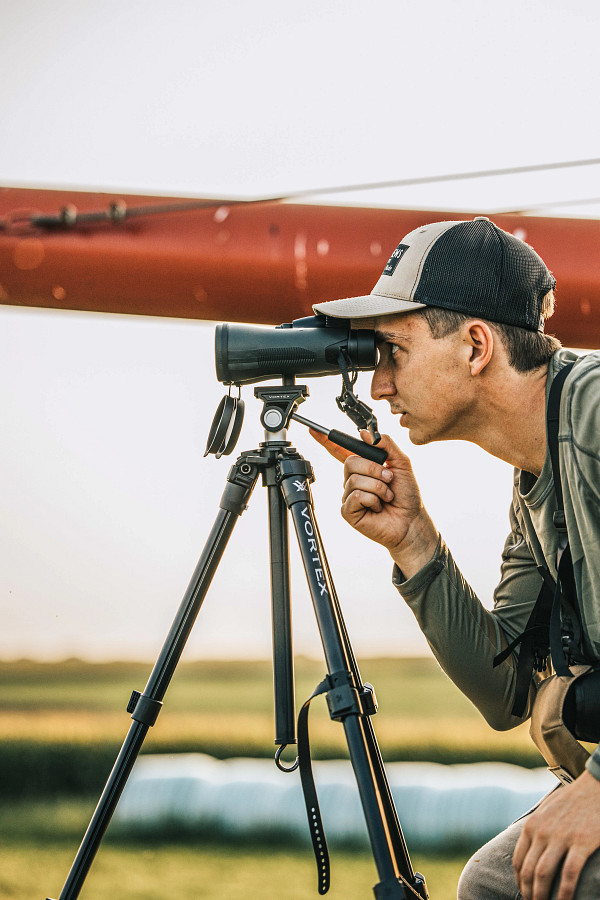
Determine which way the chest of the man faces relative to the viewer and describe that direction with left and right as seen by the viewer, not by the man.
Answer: facing to the left of the viewer

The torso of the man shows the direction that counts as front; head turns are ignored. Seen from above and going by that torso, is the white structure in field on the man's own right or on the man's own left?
on the man's own right

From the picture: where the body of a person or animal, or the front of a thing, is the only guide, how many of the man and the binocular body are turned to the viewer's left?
2

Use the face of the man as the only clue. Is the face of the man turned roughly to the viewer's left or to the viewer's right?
to the viewer's left

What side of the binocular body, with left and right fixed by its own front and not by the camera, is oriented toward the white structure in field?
right

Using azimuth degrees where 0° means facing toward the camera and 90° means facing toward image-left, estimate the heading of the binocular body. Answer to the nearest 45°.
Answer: approximately 90°
